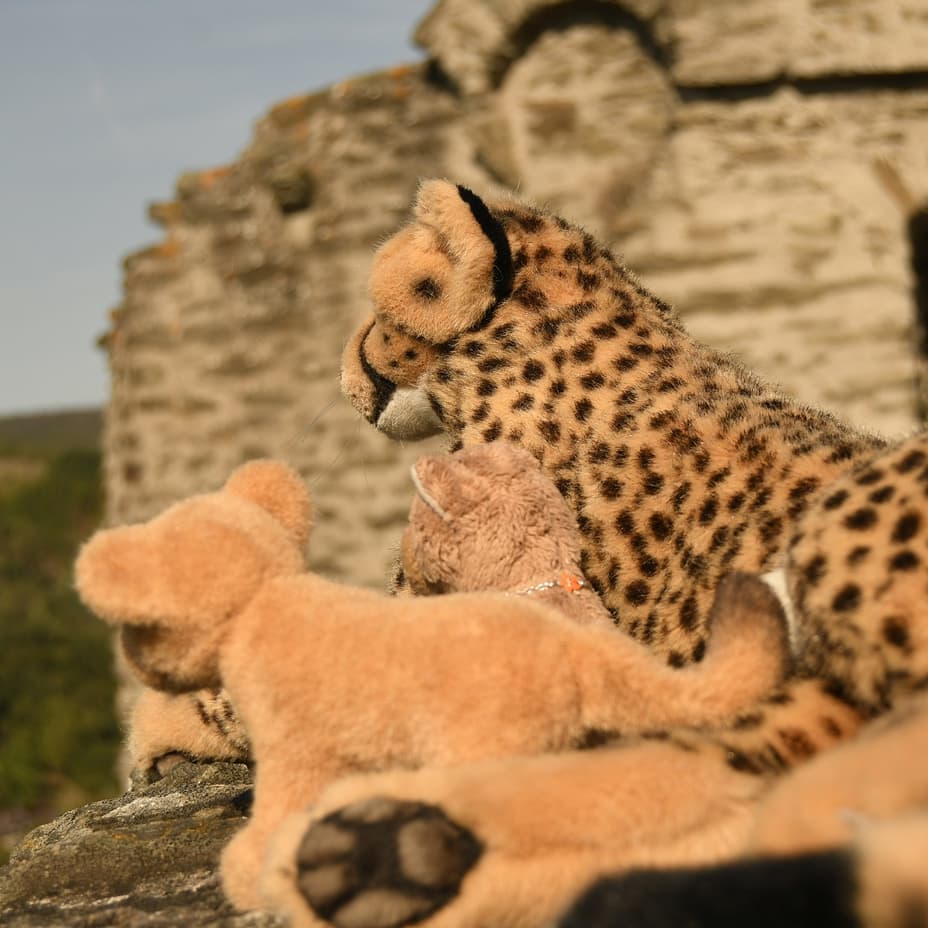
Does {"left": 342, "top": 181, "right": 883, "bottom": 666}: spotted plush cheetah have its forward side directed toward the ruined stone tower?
no

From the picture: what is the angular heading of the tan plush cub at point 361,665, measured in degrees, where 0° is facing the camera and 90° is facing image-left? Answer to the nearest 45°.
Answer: approximately 90°

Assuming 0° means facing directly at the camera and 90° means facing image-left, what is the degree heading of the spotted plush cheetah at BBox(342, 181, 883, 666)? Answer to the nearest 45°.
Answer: approximately 90°

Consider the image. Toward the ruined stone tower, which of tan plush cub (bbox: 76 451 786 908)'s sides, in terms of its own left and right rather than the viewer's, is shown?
right
